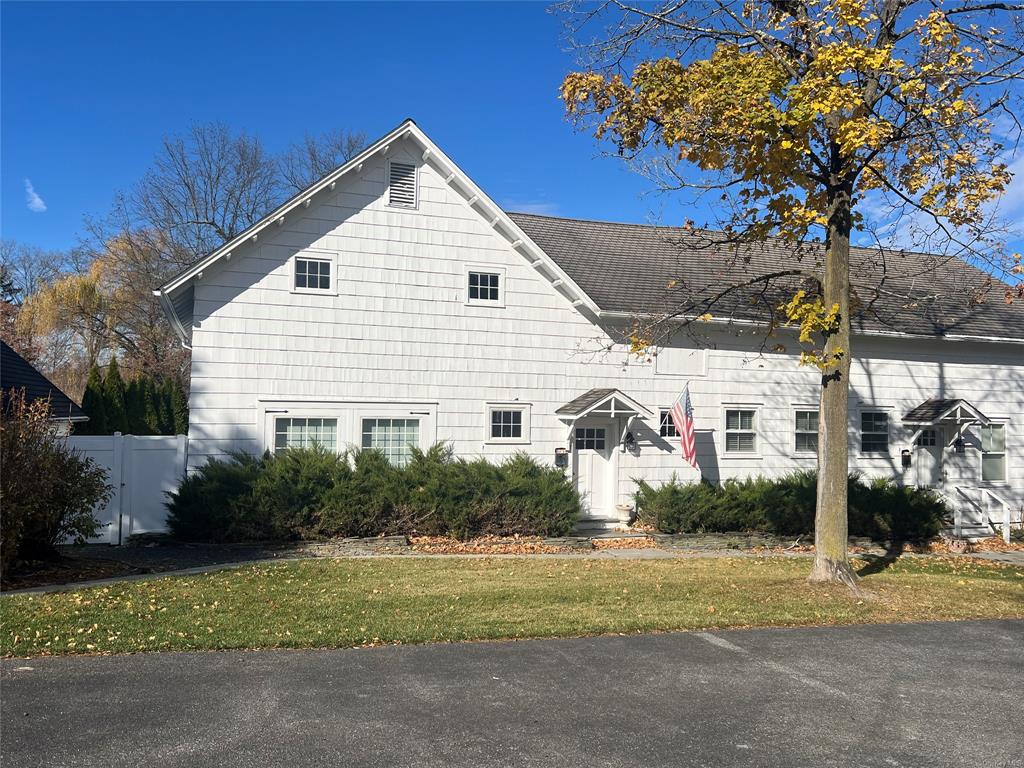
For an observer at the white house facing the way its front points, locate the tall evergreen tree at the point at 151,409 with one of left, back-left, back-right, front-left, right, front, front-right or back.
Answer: back-right

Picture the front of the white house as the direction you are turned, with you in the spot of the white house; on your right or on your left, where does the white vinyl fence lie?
on your right

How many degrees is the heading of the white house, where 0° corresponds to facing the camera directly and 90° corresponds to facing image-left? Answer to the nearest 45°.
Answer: approximately 0°

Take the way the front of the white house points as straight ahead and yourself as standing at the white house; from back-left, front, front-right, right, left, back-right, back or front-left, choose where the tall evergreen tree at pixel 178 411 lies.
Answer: back-right

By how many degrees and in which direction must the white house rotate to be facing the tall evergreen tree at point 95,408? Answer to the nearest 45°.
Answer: approximately 135° to its right

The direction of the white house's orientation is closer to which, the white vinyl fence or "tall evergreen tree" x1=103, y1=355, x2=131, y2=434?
the white vinyl fence

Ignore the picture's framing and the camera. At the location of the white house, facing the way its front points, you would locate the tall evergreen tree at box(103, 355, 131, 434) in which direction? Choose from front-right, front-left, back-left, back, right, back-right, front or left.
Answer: back-right
